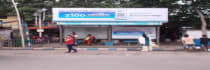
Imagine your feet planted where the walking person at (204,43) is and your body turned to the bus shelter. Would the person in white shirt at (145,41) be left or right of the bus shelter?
left

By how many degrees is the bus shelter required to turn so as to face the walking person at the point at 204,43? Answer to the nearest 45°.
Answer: approximately 45° to its left

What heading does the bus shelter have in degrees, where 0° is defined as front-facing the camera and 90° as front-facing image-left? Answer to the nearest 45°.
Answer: approximately 0°
